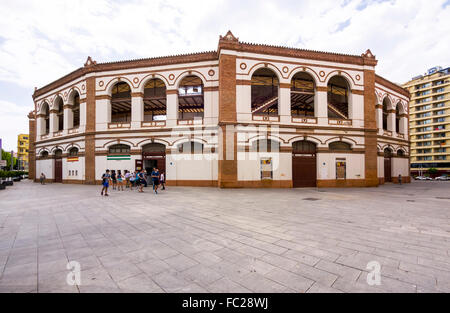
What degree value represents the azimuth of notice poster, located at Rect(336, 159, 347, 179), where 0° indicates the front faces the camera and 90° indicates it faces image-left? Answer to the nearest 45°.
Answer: approximately 0°
